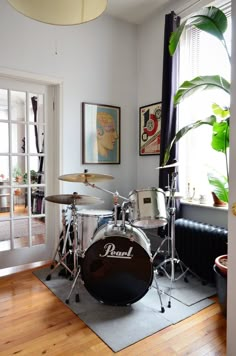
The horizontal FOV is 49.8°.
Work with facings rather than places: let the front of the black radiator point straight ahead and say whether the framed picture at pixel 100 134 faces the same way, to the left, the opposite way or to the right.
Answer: to the left

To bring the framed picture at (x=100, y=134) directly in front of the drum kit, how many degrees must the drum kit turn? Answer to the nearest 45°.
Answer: approximately 180°

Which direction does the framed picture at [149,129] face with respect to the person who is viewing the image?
facing the viewer and to the left of the viewer

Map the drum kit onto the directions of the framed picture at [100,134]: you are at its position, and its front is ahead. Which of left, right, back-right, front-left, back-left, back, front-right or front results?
front-right

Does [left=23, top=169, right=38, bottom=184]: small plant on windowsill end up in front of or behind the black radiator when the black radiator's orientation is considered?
in front

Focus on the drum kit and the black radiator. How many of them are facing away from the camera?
0

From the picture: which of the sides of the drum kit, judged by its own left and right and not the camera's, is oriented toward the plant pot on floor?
left

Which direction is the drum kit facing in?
toward the camera

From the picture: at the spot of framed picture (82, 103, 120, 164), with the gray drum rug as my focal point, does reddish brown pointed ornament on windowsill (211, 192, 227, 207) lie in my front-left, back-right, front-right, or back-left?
front-left

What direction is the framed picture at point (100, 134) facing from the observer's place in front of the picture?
facing the viewer and to the right of the viewer

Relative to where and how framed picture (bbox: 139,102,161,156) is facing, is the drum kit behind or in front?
in front

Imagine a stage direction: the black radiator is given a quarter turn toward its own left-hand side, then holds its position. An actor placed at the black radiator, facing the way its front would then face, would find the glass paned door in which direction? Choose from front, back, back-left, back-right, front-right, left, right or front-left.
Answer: back-right

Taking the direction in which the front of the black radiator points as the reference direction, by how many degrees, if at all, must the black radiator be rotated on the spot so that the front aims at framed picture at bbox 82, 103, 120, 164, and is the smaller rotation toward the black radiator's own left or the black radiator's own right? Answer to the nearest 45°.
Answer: approximately 45° to the black radiator's own right

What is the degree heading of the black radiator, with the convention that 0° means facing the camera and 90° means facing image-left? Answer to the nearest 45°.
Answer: approximately 45°

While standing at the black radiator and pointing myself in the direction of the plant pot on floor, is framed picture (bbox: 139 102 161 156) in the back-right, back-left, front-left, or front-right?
back-right
